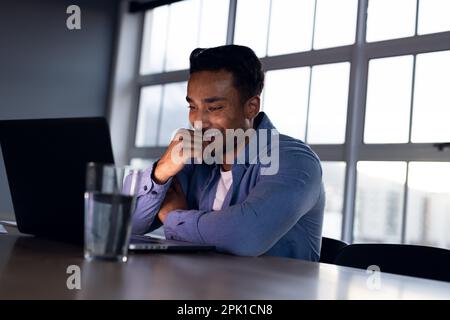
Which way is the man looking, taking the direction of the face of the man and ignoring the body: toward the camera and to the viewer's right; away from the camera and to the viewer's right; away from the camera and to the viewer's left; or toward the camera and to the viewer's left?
toward the camera and to the viewer's left

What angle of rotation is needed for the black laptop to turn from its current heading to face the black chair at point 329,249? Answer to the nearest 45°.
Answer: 0° — it already faces it

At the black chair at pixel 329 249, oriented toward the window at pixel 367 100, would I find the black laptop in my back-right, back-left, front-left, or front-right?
back-left

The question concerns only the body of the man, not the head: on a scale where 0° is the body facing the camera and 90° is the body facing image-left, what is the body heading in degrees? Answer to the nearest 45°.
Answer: approximately 45°

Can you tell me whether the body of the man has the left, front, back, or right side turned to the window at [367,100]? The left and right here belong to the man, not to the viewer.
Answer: back

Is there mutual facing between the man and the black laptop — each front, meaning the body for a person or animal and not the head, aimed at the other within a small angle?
yes

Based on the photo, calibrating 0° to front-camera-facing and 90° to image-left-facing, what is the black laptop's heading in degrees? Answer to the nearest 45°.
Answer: approximately 225°

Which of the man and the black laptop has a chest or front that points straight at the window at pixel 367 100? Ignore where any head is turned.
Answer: the black laptop

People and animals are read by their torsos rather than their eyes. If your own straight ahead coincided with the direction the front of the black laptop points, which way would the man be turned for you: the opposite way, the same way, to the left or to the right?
the opposite way

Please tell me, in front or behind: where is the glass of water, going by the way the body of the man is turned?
in front

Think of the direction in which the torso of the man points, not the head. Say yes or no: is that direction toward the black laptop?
yes
